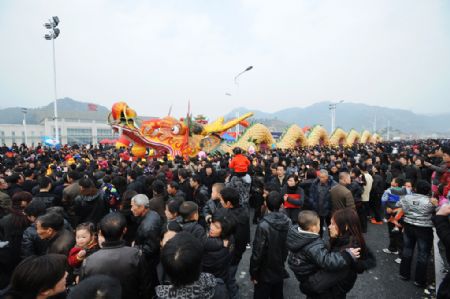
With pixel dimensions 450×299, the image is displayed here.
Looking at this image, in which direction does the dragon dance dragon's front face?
to the viewer's left

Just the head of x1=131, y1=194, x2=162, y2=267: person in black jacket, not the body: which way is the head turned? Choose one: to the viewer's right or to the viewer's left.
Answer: to the viewer's left

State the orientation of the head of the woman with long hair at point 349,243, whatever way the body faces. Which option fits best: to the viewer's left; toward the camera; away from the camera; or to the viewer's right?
to the viewer's left

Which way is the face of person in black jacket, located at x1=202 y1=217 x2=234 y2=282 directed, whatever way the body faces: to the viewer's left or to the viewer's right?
to the viewer's left

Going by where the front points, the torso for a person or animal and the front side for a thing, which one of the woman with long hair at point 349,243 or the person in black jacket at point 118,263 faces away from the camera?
the person in black jacket
